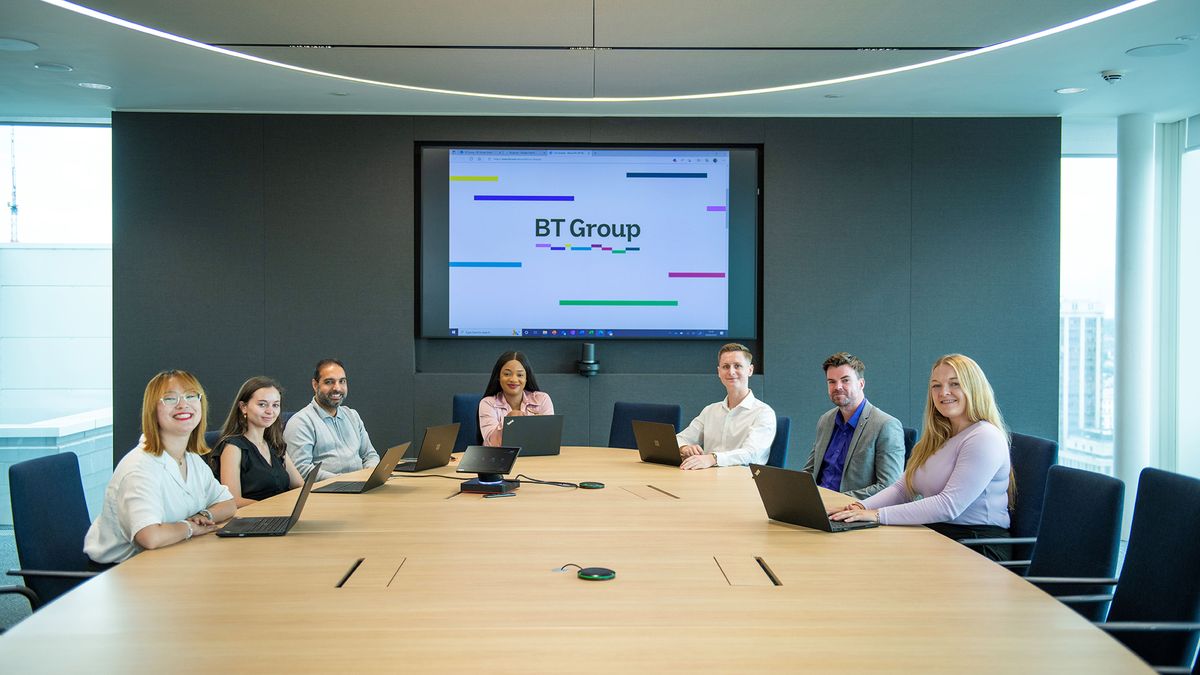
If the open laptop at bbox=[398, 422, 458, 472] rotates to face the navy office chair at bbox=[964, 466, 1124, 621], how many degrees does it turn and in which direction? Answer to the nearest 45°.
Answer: approximately 180°

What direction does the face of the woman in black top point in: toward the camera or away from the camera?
toward the camera

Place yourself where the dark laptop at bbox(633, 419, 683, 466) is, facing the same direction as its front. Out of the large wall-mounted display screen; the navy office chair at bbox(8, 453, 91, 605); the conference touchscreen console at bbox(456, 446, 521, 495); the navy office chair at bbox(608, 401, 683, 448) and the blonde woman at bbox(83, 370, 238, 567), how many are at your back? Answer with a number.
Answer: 3

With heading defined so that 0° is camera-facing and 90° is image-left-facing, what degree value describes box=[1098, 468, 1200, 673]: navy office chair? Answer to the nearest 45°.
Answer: approximately 45°

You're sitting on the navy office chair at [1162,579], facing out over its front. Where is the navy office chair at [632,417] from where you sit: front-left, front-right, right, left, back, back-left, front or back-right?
right

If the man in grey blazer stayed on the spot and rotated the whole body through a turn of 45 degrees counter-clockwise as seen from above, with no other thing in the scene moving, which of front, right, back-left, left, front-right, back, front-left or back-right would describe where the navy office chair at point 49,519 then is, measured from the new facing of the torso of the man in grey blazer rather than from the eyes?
front-right

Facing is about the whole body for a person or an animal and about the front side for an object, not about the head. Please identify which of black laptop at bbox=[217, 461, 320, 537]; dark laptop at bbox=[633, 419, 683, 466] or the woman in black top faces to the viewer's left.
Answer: black laptop at bbox=[217, 461, 320, 537]

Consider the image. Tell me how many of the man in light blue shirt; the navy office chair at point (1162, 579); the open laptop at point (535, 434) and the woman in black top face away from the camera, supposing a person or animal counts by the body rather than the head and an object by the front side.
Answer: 1

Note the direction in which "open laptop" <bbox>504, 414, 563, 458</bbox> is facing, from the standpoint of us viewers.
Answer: facing away from the viewer

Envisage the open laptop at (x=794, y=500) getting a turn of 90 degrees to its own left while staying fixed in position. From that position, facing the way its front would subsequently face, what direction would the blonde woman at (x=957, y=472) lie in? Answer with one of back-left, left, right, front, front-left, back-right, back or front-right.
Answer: right

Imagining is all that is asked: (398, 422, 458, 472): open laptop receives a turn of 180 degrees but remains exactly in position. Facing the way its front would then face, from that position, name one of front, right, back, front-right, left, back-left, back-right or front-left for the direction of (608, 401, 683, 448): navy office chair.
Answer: left

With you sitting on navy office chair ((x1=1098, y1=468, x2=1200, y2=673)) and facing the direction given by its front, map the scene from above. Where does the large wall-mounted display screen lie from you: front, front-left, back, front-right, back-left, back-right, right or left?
right

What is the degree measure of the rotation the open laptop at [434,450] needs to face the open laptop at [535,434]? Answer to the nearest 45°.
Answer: approximately 90° to its right

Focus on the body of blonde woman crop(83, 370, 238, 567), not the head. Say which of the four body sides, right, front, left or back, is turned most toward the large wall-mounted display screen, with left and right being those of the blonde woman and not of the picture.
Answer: left

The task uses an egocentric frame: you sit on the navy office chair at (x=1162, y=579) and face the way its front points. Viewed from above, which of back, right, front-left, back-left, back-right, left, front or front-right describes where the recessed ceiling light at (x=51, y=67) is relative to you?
front-right

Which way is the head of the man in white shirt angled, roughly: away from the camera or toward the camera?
toward the camera
